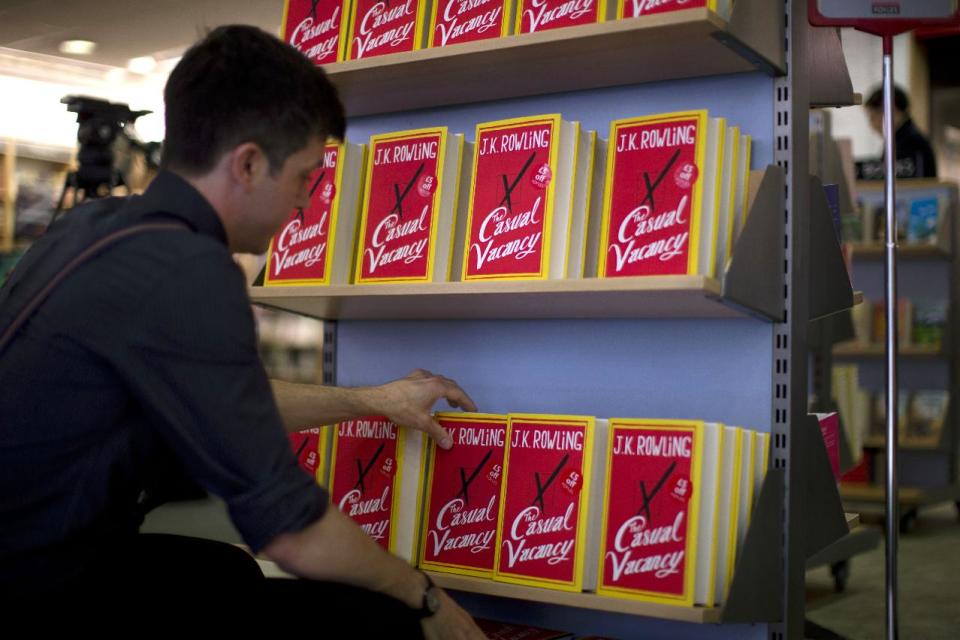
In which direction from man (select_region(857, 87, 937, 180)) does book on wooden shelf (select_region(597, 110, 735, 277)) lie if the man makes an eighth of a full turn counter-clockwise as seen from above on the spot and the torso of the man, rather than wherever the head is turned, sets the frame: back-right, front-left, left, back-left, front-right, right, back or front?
front-left

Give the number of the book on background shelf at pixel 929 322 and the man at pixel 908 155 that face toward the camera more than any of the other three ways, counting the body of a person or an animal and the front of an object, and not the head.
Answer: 1

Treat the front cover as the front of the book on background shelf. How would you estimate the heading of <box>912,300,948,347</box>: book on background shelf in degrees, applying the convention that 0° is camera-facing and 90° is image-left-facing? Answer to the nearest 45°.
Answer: approximately 0°

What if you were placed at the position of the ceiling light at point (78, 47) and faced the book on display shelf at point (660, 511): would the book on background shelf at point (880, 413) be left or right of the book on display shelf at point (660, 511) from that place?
left

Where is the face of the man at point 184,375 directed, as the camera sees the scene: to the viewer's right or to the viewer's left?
to the viewer's right
